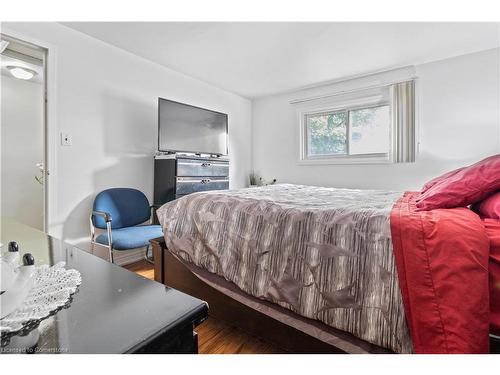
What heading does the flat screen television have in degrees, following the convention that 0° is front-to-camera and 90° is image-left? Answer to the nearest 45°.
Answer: approximately 315°

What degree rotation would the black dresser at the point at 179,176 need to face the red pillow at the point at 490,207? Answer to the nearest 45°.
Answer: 0° — it already faces it

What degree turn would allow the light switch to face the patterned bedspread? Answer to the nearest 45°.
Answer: approximately 45° to its left

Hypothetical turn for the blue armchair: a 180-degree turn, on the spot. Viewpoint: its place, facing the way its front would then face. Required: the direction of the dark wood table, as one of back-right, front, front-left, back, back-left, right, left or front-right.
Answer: back-left

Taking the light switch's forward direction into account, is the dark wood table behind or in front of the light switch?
in front

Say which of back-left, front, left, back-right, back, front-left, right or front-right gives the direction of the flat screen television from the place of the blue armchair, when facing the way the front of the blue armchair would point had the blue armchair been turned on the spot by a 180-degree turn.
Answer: right

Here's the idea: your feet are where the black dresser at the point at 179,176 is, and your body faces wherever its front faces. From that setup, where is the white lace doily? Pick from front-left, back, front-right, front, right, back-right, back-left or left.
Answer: front-right

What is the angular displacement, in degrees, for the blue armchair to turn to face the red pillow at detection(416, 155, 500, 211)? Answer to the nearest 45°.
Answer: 0° — it already faces it

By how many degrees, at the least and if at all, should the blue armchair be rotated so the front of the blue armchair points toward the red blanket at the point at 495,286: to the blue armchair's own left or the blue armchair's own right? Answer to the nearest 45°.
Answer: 0° — it already faces it

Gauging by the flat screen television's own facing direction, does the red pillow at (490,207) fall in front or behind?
in front

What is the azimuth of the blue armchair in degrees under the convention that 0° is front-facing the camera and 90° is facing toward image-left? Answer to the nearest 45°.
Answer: approximately 315°

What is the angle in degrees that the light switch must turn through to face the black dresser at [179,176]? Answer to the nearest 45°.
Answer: approximately 90° to its left

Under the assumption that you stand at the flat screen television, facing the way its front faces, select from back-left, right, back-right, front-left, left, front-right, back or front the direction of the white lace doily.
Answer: front-right
